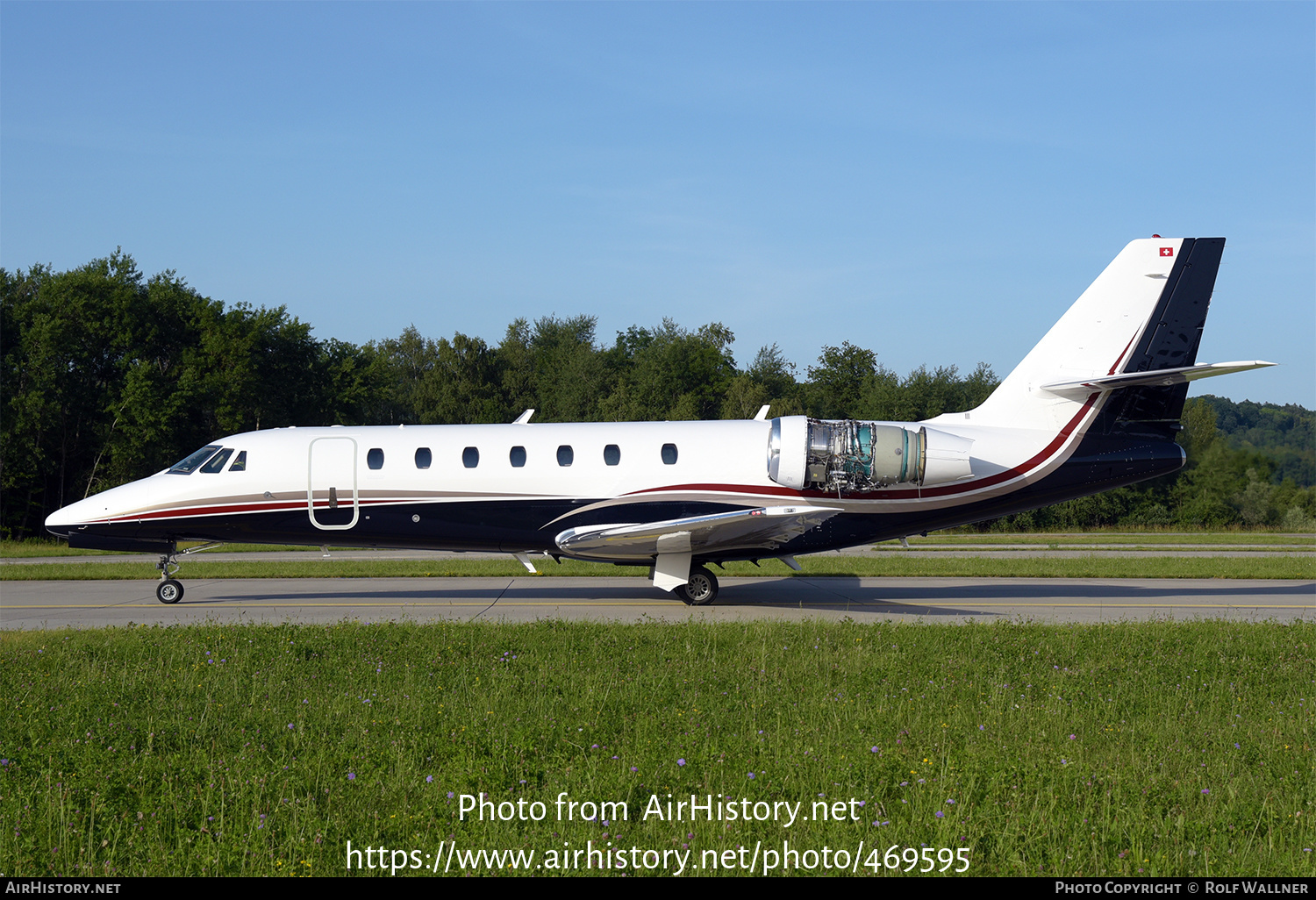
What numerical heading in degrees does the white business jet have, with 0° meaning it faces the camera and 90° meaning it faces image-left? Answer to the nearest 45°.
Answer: approximately 90°
